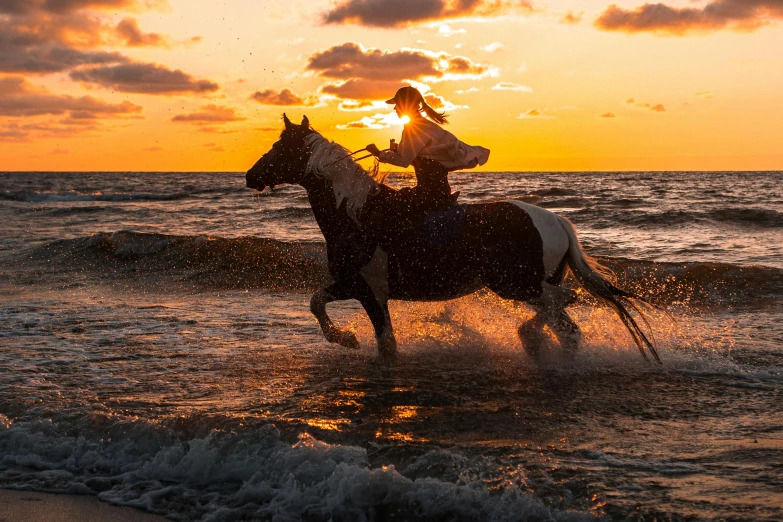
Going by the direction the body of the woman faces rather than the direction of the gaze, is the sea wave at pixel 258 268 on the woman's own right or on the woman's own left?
on the woman's own right

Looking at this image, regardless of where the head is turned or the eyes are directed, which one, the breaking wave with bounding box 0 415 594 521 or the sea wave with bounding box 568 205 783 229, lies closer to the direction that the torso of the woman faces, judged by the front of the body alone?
the breaking wave

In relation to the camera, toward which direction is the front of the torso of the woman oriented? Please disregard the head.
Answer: to the viewer's left

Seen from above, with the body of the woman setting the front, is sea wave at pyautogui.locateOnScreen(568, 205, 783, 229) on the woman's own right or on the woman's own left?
on the woman's own right

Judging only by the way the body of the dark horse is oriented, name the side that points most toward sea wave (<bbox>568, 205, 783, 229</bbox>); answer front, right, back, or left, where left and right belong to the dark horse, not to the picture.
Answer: right

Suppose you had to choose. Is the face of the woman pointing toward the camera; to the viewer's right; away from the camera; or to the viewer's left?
to the viewer's left

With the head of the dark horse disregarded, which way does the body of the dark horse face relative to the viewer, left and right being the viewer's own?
facing to the left of the viewer
